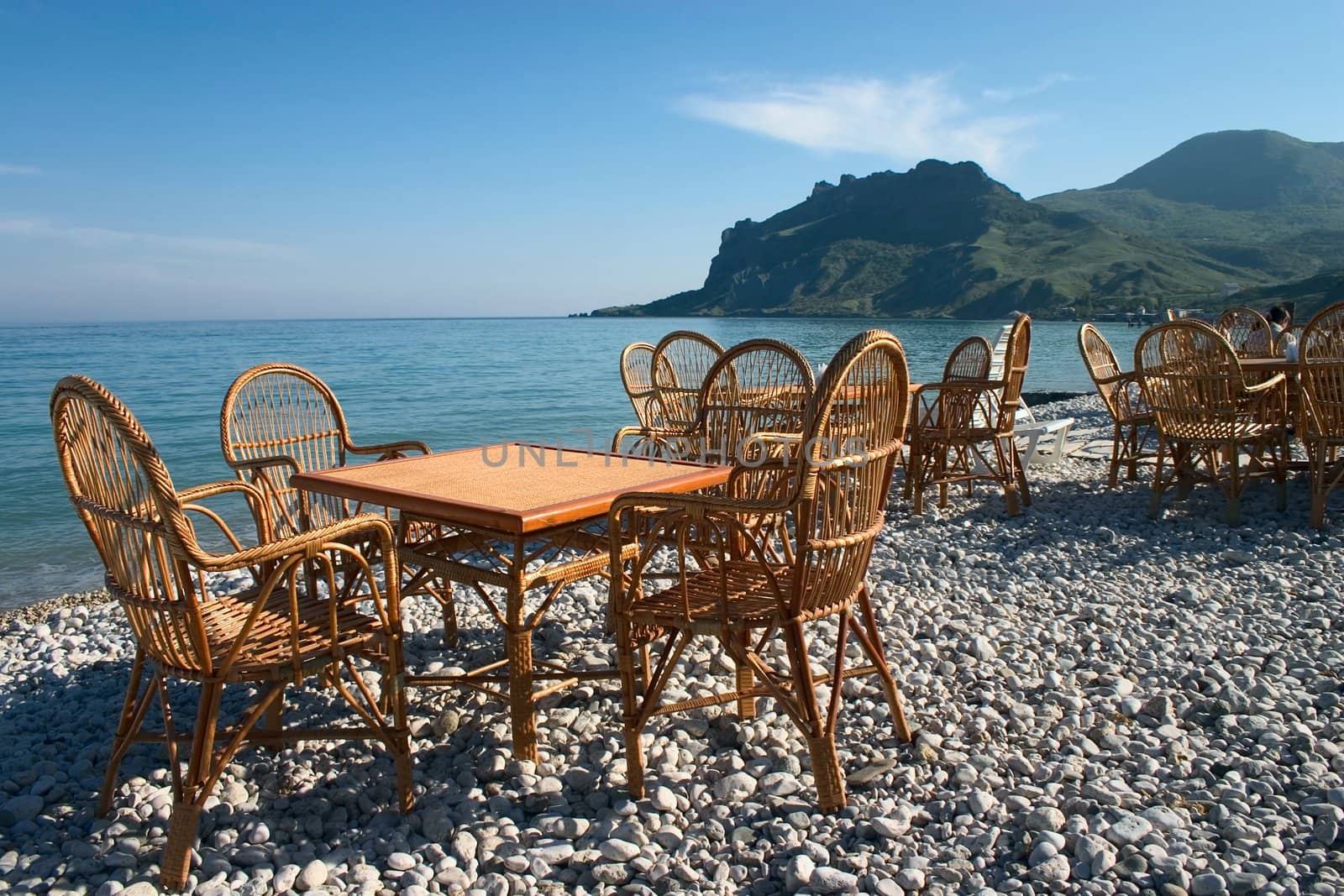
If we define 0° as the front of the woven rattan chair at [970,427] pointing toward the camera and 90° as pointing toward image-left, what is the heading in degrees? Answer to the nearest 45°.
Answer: approximately 90°

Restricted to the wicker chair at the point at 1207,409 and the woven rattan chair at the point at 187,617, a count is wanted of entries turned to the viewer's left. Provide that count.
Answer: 0

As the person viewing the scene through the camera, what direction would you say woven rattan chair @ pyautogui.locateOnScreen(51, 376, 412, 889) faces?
facing away from the viewer and to the right of the viewer

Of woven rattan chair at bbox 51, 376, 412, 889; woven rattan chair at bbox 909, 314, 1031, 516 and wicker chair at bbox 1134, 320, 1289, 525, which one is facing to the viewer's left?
woven rattan chair at bbox 909, 314, 1031, 516

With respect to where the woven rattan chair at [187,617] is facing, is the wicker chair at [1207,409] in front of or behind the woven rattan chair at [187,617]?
in front

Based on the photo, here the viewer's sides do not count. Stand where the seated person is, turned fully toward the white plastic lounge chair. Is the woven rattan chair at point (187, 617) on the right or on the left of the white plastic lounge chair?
left

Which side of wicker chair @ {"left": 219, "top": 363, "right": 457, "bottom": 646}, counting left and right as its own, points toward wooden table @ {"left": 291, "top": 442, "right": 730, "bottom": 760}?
front

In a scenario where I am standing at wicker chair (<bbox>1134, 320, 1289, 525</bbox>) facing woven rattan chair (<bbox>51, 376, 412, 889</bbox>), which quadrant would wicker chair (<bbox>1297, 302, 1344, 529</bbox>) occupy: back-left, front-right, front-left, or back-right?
back-left

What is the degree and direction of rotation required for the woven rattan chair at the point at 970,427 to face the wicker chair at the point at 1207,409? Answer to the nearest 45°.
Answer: approximately 180°

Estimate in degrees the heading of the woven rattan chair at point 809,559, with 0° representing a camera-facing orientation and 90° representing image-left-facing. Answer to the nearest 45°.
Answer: approximately 135°

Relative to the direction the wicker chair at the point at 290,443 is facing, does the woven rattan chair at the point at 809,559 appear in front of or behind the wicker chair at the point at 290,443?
in front
